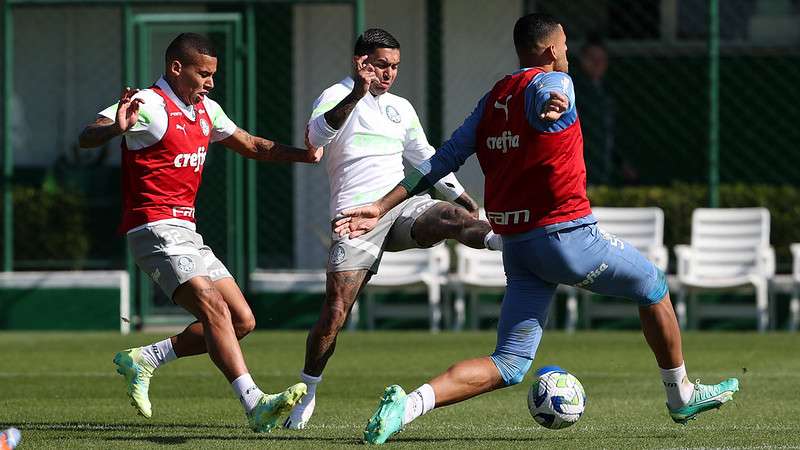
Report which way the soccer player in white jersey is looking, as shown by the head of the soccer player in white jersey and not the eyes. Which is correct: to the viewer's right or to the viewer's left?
to the viewer's right

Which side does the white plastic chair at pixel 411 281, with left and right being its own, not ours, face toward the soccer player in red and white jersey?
front

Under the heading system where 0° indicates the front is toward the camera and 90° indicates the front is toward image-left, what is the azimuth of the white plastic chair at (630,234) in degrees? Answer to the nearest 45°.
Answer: approximately 0°

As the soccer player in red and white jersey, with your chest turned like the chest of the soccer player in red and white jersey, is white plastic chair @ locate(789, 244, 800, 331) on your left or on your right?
on your left

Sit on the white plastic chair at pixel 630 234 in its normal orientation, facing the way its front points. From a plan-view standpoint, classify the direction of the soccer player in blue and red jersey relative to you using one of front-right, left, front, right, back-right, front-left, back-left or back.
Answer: front

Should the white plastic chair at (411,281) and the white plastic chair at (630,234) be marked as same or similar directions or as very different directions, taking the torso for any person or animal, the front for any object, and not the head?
same or similar directions

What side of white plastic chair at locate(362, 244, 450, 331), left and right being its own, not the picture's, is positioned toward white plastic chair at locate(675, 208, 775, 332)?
left

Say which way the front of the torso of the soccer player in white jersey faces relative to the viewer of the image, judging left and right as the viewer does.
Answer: facing the viewer and to the right of the viewer

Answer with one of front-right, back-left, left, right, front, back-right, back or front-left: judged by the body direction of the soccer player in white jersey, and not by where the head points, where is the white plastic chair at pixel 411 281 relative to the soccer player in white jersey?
back-left

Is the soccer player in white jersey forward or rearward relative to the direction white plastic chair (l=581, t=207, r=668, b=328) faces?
forward

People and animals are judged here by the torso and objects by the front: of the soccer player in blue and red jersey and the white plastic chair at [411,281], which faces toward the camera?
the white plastic chair

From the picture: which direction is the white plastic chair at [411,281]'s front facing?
toward the camera

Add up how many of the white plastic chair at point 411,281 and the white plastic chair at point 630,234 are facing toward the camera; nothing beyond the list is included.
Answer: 2

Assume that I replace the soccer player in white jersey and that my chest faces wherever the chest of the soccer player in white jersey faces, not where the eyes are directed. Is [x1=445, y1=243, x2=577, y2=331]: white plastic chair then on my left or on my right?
on my left

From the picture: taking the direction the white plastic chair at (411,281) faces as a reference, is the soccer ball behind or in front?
in front

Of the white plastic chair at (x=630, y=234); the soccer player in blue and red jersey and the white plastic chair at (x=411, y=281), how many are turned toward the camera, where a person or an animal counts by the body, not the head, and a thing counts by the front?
2
